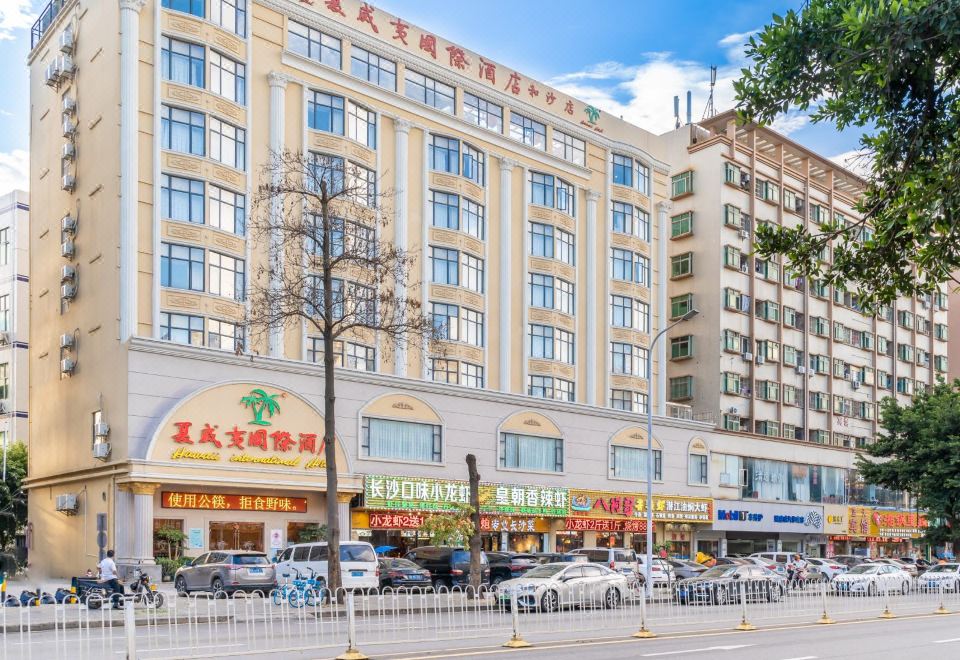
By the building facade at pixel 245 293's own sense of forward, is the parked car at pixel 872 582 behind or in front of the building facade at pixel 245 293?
in front

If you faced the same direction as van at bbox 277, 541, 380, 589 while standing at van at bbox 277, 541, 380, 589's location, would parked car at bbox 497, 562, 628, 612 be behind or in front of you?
behind

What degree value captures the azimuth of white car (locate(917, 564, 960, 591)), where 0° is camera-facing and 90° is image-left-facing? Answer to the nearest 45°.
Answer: approximately 45°
